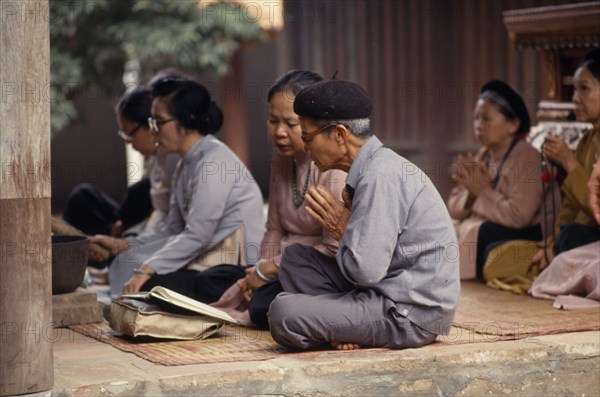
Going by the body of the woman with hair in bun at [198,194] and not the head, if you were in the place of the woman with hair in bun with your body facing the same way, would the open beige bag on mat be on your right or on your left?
on your left

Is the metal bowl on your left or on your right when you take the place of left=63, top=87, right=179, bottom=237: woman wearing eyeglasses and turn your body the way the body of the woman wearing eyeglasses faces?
on your left

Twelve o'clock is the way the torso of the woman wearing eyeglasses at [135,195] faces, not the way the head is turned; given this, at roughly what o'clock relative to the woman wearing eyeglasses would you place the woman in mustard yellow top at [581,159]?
The woman in mustard yellow top is roughly at 7 o'clock from the woman wearing eyeglasses.

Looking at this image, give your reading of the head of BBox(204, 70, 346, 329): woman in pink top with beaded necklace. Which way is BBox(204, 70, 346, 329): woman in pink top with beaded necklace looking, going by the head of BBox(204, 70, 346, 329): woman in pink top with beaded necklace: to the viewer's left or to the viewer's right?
to the viewer's left

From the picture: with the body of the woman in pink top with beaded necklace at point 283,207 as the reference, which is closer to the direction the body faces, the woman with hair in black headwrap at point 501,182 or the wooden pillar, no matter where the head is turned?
the wooden pillar

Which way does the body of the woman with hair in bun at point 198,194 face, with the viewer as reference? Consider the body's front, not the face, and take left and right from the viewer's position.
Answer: facing to the left of the viewer

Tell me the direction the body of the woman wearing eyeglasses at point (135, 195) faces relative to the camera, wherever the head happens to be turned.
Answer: to the viewer's left

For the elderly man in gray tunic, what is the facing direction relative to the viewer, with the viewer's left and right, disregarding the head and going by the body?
facing to the left of the viewer
